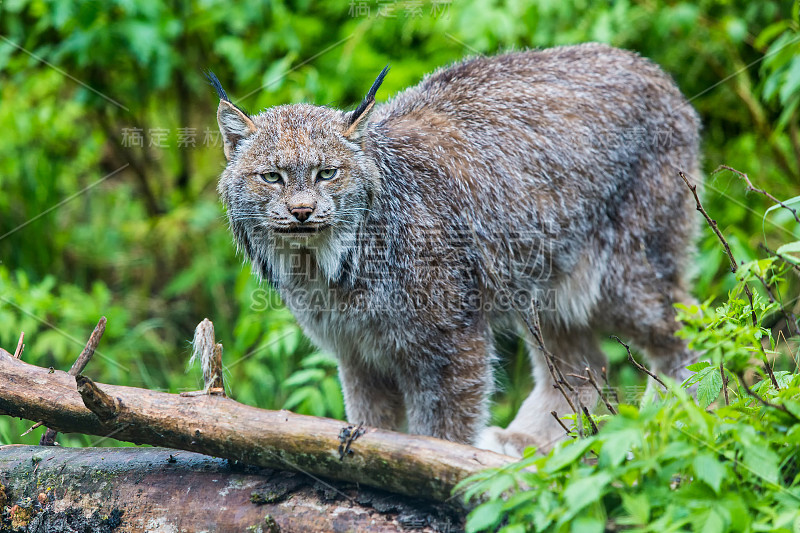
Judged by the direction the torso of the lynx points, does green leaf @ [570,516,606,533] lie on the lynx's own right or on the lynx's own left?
on the lynx's own left

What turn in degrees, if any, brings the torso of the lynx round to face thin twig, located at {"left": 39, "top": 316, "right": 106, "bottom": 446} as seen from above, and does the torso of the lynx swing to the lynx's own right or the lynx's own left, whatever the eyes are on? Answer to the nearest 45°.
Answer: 0° — it already faces it

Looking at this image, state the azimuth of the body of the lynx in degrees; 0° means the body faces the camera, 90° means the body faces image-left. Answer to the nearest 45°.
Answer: approximately 45°

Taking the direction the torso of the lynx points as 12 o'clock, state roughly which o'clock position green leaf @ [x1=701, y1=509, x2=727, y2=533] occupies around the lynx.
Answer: The green leaf is roughly at 10 o'clock from the lynx.

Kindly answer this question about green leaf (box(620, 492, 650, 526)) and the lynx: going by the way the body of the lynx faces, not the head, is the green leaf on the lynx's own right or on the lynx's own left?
on the lynx's own left
